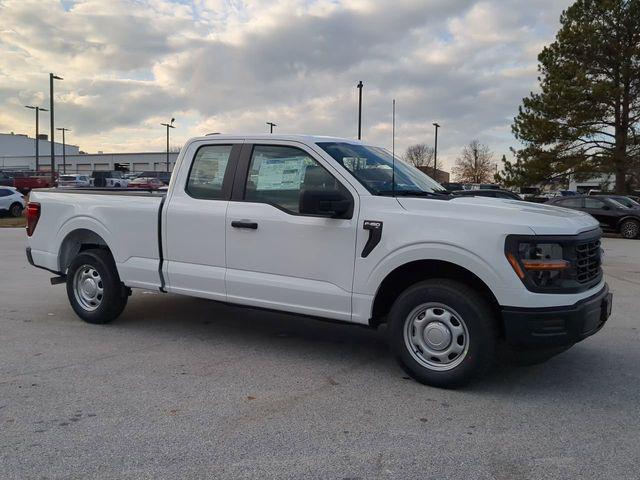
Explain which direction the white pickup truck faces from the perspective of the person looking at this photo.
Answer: facing the viewer and to the right of the viewer

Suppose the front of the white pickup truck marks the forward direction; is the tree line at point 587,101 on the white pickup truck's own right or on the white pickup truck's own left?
on the white pickup truck's own left

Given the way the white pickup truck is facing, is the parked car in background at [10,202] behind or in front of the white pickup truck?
behind

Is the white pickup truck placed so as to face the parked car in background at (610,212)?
no
